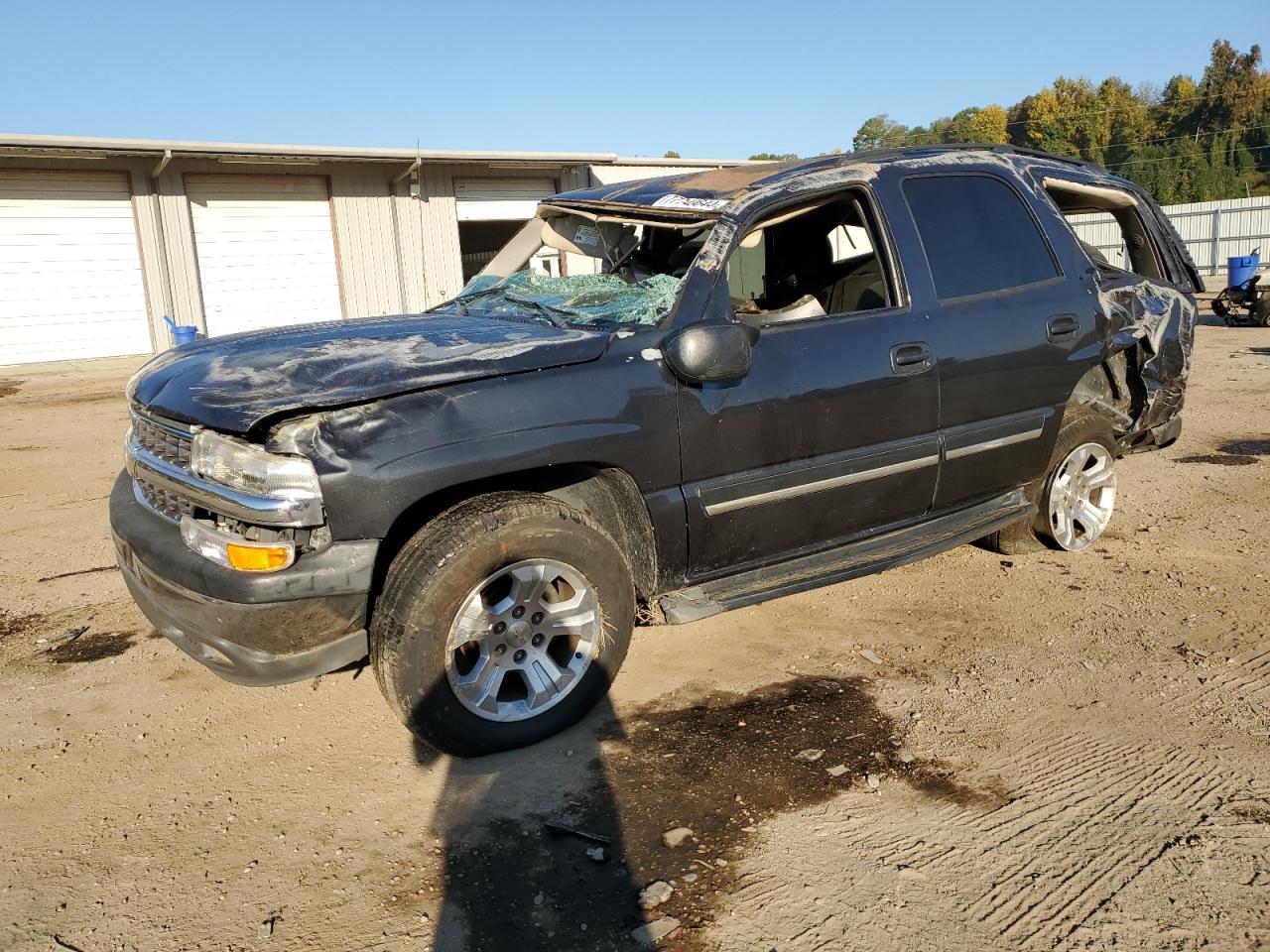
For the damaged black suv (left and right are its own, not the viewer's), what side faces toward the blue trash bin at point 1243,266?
back

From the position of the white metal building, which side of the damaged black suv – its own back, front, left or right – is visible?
right

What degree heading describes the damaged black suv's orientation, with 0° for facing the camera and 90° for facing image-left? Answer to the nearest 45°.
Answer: approximately 45°

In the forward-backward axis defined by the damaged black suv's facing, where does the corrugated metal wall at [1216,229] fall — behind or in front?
behind
